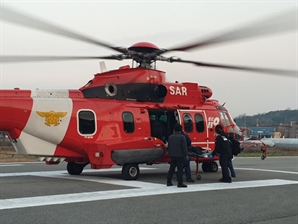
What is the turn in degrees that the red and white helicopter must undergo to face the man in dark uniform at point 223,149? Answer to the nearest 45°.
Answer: approximately 45° to its right

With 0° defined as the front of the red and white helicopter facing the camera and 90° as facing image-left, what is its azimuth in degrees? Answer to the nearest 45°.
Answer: approximately 225°

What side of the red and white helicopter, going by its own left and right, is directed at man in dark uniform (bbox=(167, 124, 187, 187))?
right
